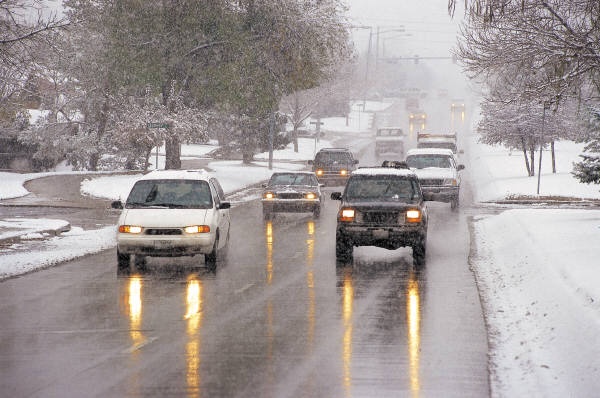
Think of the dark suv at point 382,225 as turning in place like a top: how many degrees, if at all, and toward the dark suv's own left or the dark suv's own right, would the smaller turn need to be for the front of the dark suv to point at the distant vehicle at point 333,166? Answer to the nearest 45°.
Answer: approximately 180°

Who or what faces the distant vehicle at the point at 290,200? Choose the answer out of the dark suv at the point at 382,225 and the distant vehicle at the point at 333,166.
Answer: the distant vehicle at the point at 333,166

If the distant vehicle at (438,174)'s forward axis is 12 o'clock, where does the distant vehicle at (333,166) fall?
the distant vehicle at (333,166) is roughly at 5 o'clock from the distant vehicle at (438,174).

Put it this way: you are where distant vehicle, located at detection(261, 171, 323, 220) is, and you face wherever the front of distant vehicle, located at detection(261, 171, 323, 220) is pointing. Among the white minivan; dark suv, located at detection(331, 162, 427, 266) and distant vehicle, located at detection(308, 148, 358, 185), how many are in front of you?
2

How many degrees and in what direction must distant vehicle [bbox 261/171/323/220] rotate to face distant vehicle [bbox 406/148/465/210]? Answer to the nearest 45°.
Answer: approximately 135° to its left

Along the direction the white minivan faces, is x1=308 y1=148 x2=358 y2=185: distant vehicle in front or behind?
behind

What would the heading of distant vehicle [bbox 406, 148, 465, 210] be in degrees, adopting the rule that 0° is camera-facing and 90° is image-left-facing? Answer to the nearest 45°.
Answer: approximately 0°

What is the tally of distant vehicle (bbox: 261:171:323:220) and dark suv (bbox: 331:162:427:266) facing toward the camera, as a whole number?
2

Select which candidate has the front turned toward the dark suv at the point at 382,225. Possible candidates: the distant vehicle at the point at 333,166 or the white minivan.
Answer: the distant vehicle

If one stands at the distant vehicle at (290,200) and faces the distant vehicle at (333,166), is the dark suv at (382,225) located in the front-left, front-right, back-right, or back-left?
back-right
